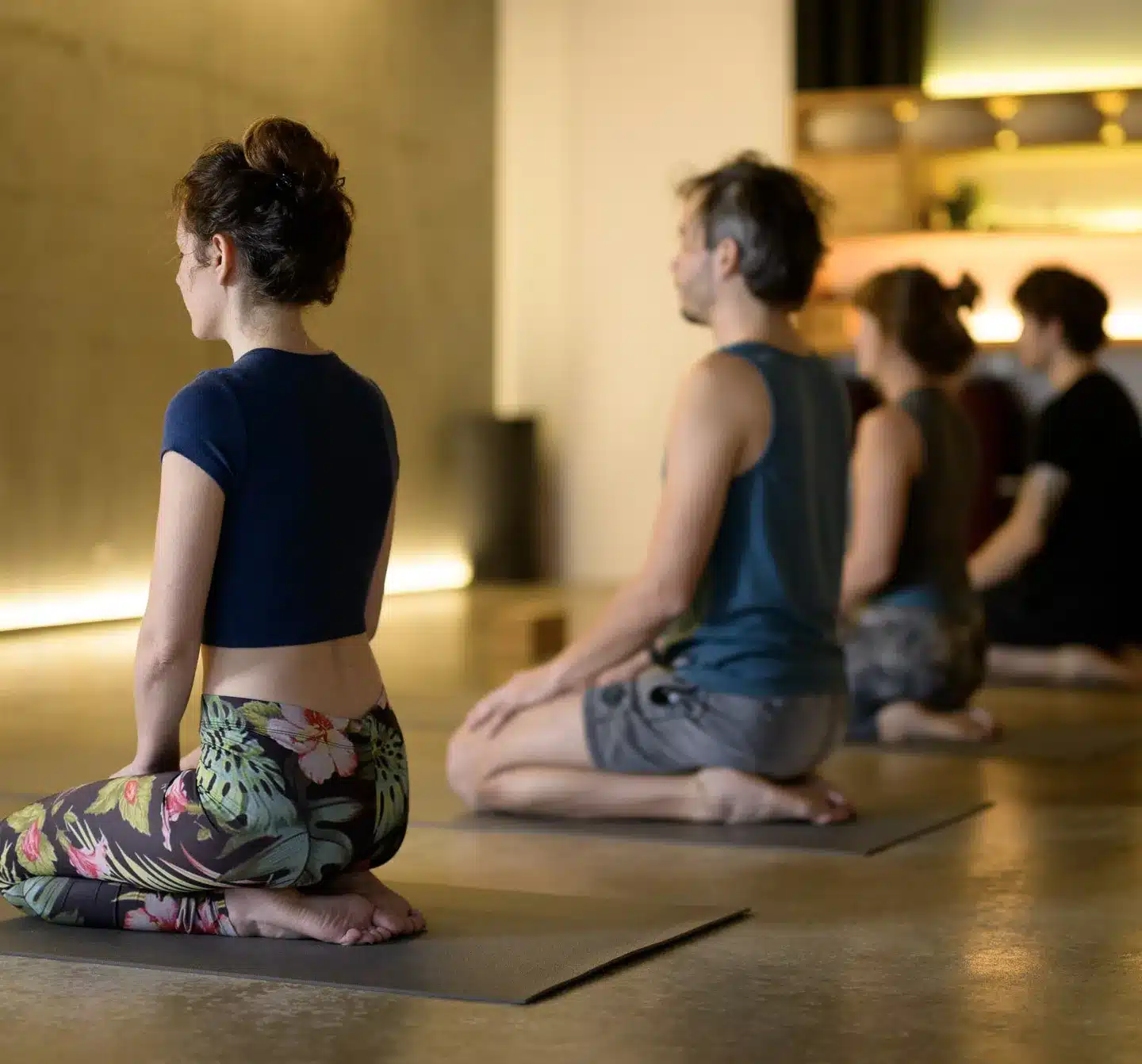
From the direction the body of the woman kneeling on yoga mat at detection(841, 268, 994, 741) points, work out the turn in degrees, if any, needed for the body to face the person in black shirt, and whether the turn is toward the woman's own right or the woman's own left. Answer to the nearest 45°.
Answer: approximately 45° to the woman's own right

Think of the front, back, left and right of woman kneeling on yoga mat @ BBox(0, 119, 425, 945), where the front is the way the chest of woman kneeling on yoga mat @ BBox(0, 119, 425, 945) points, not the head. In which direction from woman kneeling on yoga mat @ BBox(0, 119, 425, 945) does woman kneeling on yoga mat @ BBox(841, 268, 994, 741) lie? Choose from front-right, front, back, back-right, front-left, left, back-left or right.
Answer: right

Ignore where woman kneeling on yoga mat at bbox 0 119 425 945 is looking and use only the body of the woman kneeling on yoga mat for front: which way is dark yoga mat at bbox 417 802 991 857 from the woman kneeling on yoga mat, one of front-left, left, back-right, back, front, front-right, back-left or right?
right

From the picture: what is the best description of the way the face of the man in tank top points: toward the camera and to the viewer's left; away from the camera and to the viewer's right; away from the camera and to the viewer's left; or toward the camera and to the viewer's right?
away from the camera and to the viewer's left

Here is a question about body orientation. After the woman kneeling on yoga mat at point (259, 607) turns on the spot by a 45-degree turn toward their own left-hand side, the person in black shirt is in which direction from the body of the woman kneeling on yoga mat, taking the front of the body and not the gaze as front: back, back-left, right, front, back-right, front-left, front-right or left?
back-right

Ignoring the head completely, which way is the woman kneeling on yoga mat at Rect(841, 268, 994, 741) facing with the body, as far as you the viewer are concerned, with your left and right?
facing away from the viewer and to the left of the viewer

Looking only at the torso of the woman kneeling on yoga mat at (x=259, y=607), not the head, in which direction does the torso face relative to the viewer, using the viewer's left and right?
facing away from the viewer and to the left of the viewer

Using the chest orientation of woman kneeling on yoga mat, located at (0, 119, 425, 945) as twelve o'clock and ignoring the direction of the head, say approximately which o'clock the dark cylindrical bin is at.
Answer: The dark cylindrical bin is roughly at 2 o'clock from the woman kneeling on yoga mat.

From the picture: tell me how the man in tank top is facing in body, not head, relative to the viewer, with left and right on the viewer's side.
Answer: facing away from the viewer and to the left of the viewer

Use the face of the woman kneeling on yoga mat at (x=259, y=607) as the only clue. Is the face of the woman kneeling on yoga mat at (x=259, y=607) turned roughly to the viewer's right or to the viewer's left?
to the viewer's left

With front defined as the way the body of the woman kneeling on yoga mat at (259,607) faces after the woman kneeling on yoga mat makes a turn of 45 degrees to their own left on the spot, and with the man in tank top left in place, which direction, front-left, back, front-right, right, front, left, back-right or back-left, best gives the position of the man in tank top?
back-right

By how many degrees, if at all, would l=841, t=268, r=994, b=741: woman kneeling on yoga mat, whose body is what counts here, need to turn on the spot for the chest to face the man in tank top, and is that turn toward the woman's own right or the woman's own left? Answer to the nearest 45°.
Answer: approximately 135° to the woman's own left

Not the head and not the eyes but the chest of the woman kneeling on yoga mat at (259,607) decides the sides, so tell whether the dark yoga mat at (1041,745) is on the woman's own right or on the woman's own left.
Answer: on the woman's own right
